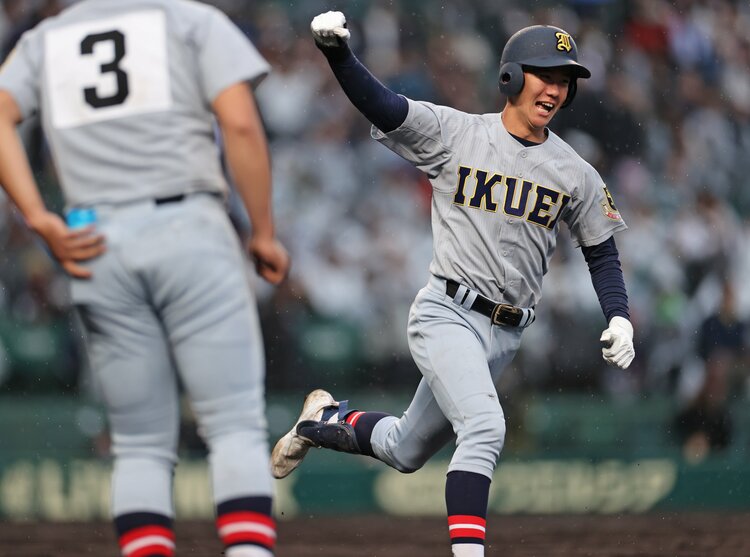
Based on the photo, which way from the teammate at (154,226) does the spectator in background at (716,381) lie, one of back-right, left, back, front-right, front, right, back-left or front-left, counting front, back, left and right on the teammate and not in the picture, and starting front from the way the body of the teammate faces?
front-right

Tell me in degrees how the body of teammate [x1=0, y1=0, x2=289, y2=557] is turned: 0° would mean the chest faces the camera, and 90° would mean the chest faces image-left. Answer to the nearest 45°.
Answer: approximately 180°

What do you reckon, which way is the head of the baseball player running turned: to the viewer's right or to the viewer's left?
to the viewer's right

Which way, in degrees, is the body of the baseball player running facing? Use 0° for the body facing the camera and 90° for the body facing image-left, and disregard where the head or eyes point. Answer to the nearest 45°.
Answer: approximately 315°
